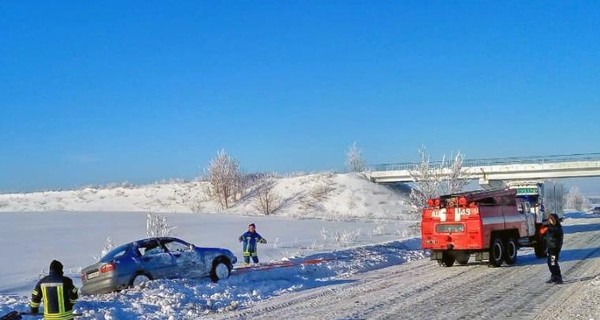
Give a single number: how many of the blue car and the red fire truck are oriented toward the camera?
0

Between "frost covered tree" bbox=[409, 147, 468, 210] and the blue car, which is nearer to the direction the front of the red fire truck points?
the frost covered tree

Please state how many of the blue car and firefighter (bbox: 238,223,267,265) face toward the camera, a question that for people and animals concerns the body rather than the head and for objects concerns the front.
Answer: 1

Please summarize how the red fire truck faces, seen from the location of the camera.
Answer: facing away from the viewer and to the right of the viewer

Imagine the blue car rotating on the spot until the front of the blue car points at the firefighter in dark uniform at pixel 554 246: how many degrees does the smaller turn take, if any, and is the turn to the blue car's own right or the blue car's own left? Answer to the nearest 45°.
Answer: approximately 45° to the blue car's own right

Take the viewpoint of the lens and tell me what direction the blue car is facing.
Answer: facing away from the viewer and to the right of the viewer

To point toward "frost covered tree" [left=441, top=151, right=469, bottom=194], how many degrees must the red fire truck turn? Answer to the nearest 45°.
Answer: approximately 45° to its left

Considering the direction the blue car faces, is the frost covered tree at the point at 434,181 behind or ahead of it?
ahead

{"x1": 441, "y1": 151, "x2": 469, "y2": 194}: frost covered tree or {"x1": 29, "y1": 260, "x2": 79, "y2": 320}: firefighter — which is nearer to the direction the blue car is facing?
the frost covered tree
